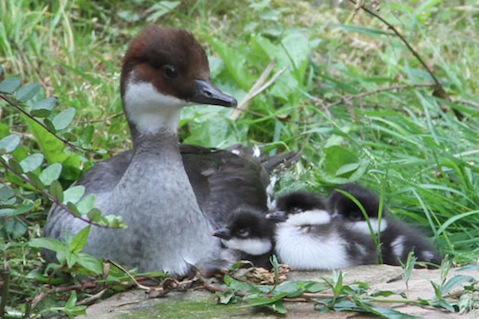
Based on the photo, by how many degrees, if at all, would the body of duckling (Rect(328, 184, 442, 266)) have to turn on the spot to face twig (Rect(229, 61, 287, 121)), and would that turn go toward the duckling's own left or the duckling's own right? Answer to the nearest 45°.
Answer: approximately 45° to the duckling's own right

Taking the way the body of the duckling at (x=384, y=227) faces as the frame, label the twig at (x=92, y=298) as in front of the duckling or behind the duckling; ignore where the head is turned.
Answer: in front

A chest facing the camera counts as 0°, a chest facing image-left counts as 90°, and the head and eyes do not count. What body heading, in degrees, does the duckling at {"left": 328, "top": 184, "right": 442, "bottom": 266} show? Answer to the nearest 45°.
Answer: approximately 90°

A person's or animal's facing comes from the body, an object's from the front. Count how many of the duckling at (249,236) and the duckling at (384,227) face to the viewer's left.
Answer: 2

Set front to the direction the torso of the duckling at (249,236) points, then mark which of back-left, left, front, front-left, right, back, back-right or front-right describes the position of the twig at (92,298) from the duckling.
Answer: front-left

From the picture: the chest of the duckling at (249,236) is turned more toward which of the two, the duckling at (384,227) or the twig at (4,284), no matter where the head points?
the twig

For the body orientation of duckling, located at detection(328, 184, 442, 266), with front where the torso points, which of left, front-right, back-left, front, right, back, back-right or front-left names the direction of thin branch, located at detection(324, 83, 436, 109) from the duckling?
right

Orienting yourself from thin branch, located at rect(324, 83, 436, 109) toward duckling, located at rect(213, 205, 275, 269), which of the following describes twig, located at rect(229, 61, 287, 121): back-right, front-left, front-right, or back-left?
front-right

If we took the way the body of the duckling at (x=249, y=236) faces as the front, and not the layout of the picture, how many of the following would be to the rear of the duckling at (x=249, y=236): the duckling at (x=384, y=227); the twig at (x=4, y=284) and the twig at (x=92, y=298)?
1

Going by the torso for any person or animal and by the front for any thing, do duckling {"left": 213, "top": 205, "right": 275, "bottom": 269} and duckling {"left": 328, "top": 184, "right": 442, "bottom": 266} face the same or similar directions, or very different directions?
same or similar directions

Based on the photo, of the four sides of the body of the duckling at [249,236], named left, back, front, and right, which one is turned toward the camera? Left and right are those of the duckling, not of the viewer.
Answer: left

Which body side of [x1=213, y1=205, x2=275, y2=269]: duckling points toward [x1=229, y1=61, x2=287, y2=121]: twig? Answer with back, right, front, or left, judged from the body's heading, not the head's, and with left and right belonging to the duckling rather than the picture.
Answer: right
